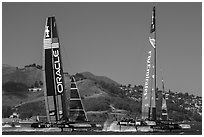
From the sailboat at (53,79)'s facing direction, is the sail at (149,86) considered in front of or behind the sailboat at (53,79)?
in front

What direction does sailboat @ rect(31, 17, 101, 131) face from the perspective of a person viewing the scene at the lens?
facing to the right of the viewer
